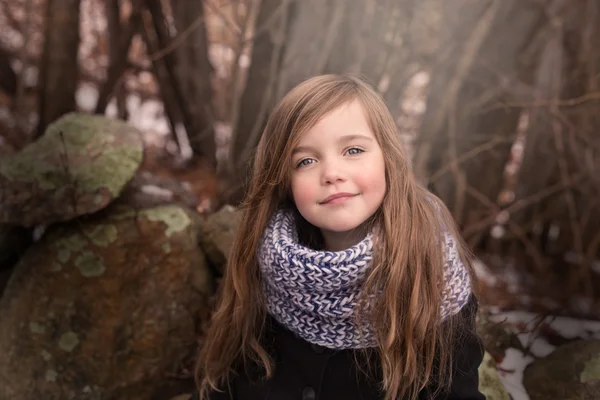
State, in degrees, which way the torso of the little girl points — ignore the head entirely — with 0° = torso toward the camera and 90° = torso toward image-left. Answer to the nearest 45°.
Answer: approximately 0°

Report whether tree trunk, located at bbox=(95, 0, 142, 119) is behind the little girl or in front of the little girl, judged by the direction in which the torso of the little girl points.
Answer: behind

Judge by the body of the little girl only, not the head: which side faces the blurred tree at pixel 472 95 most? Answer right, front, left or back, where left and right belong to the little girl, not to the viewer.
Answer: back

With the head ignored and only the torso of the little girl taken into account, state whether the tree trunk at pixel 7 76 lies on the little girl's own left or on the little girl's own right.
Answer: on the little girl's own right

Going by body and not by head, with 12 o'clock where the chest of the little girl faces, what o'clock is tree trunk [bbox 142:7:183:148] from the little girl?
The tree trunk is roughly at 5 o'clock from the little girl.

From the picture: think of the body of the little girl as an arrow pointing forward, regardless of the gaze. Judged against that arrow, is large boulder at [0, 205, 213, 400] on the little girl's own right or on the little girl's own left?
on the little girl's own right

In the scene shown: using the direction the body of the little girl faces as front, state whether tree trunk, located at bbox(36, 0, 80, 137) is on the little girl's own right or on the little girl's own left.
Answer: on the little girl's own right

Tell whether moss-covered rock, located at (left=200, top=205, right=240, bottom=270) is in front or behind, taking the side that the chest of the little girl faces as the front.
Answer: behind
